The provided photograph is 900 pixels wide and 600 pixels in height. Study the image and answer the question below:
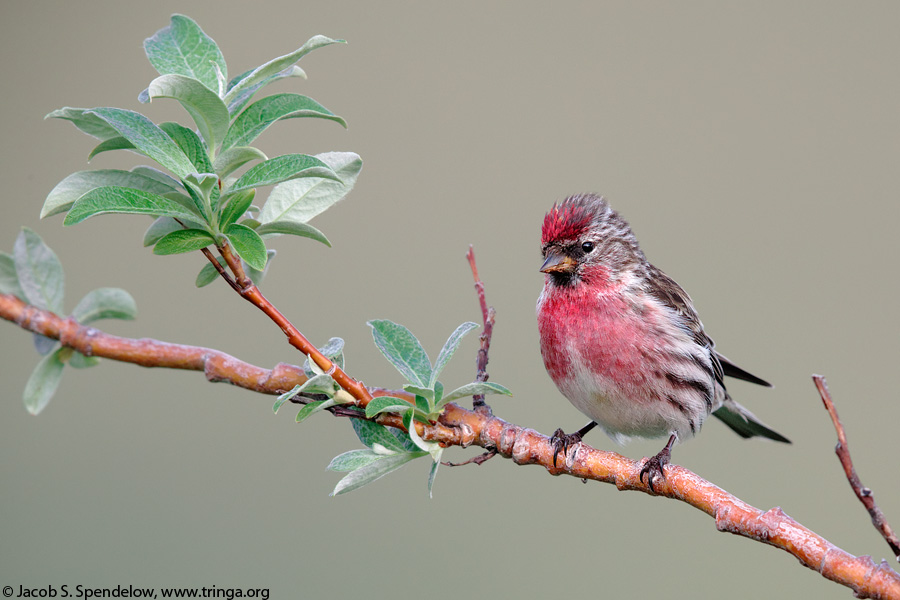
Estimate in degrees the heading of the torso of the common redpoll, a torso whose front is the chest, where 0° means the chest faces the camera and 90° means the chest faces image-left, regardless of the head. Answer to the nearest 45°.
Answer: approximately 45°
